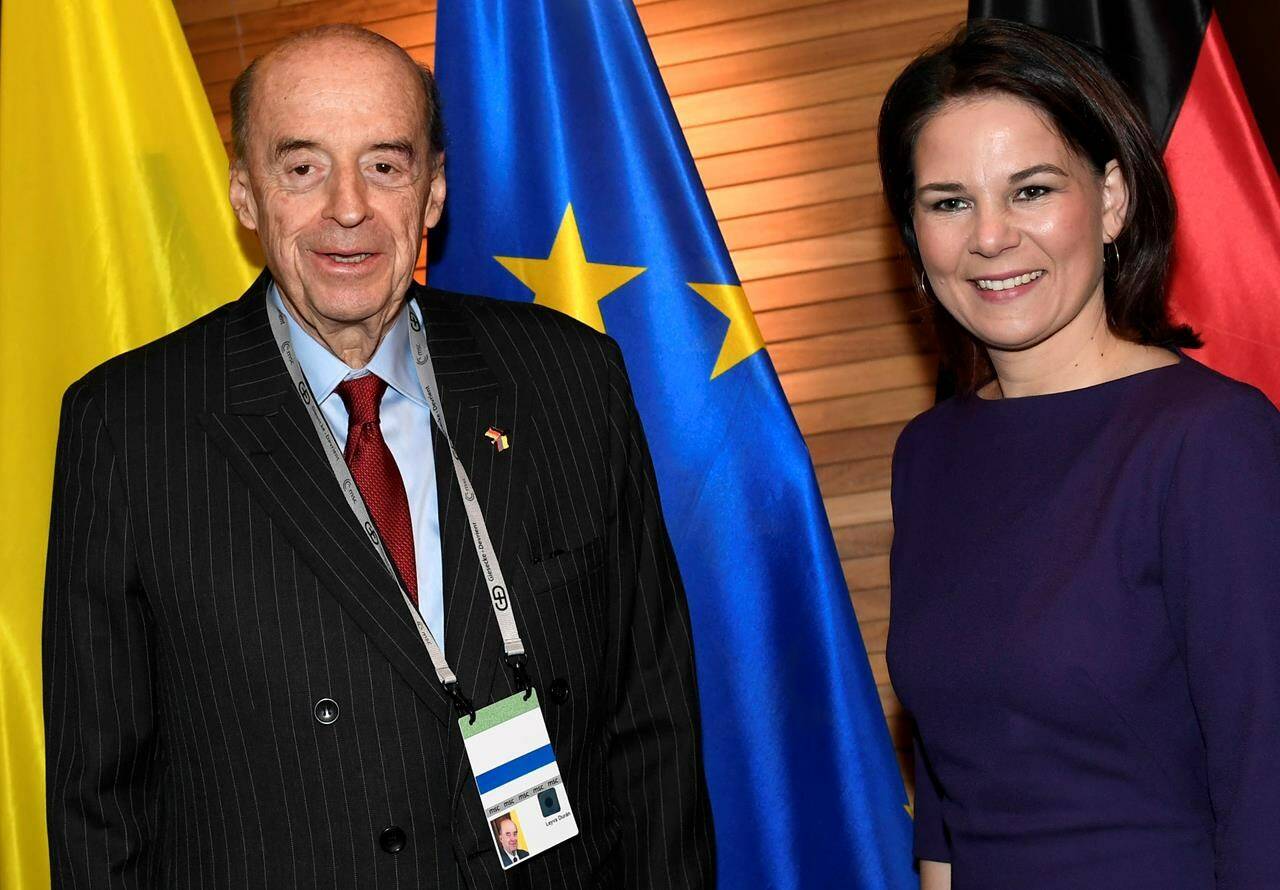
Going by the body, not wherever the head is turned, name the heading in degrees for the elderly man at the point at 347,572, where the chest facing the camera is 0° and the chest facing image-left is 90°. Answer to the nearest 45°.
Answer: approximately 0°

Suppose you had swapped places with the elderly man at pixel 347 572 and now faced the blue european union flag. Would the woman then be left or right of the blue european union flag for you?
right

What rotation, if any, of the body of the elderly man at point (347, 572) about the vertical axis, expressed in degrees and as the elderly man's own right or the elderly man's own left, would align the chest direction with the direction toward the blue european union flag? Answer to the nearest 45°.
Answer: approximately 135° to the elderly man's own left

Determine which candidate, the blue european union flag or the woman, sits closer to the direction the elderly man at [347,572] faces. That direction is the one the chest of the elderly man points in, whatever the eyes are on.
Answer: the woman

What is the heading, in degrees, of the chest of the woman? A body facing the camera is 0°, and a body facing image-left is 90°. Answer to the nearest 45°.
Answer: approximately 45°

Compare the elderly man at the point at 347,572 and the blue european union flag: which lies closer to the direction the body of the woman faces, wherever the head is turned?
the elderly man

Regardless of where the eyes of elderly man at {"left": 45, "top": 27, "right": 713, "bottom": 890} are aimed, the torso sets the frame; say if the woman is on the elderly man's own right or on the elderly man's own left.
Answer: on the elderly man's own left

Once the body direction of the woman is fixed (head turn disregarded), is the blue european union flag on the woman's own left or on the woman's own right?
on the woman's own right
